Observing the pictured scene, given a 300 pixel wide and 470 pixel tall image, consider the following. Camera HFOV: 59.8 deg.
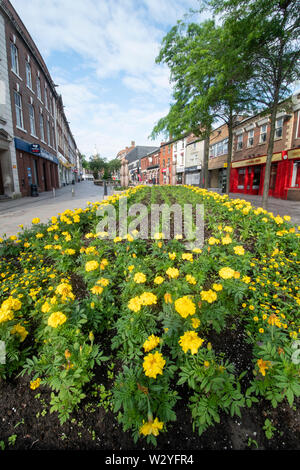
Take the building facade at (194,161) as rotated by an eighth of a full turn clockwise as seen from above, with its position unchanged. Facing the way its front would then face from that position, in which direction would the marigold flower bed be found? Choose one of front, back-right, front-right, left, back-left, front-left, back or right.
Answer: left

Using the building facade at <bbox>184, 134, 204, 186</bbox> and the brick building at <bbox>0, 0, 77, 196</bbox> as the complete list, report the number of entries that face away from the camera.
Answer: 0

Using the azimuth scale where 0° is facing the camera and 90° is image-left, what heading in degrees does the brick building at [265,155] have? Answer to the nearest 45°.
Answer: approximately 45°

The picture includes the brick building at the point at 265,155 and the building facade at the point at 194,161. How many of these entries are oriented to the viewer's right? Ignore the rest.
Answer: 0

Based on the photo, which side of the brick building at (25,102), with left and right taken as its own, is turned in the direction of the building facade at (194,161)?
left

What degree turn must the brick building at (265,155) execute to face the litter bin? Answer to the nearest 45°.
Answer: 0° — it already faces it

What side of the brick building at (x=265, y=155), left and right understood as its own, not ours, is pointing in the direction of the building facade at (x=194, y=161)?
right

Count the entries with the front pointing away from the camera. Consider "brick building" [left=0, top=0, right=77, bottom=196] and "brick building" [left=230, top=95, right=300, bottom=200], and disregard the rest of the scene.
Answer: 0

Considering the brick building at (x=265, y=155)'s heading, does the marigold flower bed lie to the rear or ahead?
ahead

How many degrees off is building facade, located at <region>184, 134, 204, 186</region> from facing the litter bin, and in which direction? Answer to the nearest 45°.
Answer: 0° — it already faces it

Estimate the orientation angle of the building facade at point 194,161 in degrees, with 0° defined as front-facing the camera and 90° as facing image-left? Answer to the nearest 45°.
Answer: approximately 45°

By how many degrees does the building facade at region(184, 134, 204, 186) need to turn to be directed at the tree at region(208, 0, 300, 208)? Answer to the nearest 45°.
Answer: approximately 45° to its left

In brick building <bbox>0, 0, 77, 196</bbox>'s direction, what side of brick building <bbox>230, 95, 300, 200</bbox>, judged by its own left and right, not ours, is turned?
front

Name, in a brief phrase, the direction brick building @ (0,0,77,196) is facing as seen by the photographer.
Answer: facing the viewer and to the right of the viewer

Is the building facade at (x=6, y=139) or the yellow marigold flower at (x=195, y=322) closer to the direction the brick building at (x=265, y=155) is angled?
the building facade

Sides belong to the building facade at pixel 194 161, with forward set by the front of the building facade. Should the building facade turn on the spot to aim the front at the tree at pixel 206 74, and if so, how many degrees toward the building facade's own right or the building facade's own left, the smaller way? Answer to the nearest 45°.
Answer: approximately 45° to the building facade's own left
